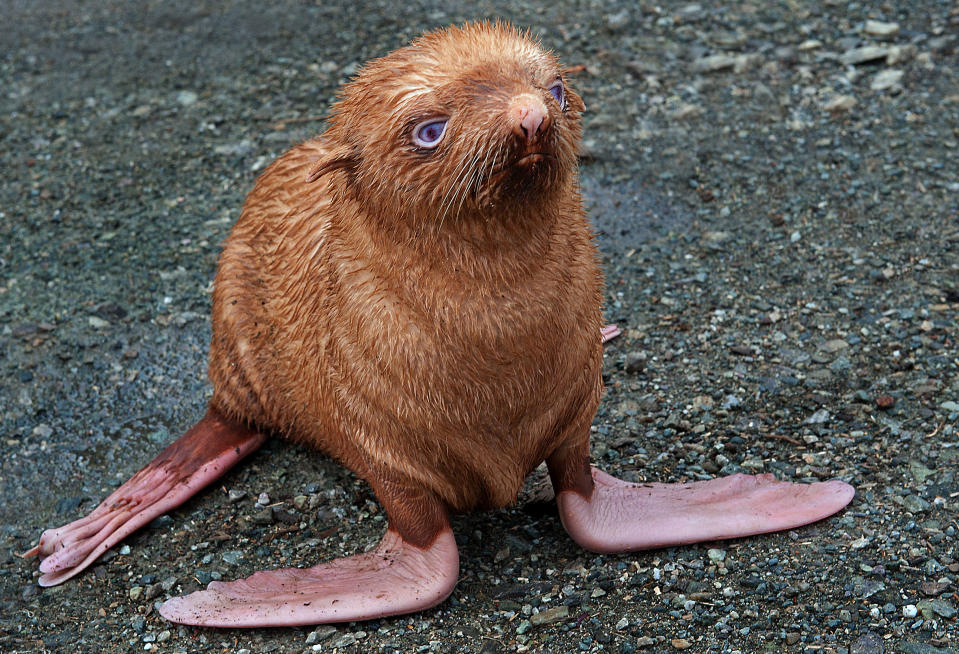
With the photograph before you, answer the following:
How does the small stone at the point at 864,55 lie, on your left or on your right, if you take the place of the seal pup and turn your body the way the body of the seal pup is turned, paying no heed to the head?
on your left

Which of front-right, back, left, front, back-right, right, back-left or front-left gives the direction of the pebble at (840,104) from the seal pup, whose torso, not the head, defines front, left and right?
left

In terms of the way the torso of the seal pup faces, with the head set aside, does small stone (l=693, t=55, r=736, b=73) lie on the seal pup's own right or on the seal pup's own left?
on the seal pup's own left

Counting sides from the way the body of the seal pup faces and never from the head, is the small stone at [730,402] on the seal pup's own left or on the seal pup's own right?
on the seal pup's own left

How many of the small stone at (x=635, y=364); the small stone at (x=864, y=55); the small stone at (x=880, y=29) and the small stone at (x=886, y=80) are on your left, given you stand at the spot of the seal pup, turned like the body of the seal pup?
4

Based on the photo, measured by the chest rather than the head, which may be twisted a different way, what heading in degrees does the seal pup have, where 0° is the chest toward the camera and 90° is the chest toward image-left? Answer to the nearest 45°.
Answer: approximately 315°
